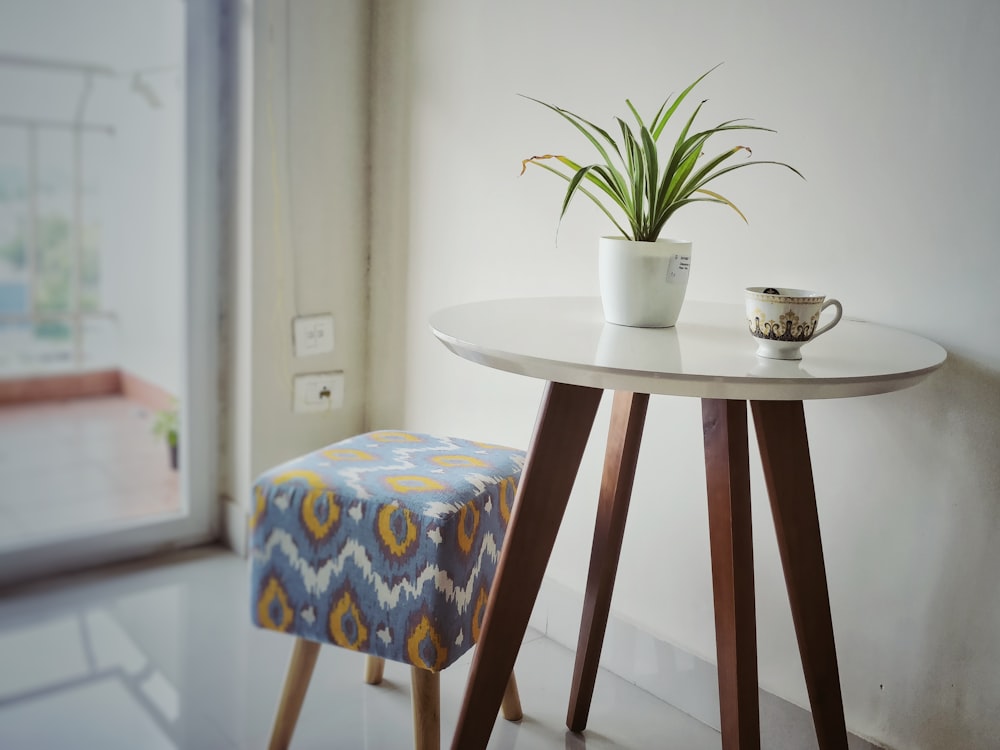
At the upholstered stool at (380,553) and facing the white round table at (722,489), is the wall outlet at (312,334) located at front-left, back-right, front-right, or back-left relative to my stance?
back-left

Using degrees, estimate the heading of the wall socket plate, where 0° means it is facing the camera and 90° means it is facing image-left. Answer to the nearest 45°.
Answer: approximately 315°
